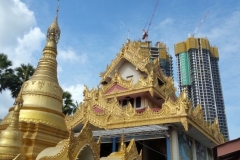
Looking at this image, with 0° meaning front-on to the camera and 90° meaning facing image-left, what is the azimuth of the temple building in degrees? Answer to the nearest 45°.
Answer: approximately 45°

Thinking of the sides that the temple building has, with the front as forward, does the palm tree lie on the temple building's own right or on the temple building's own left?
on the temple building's own right
